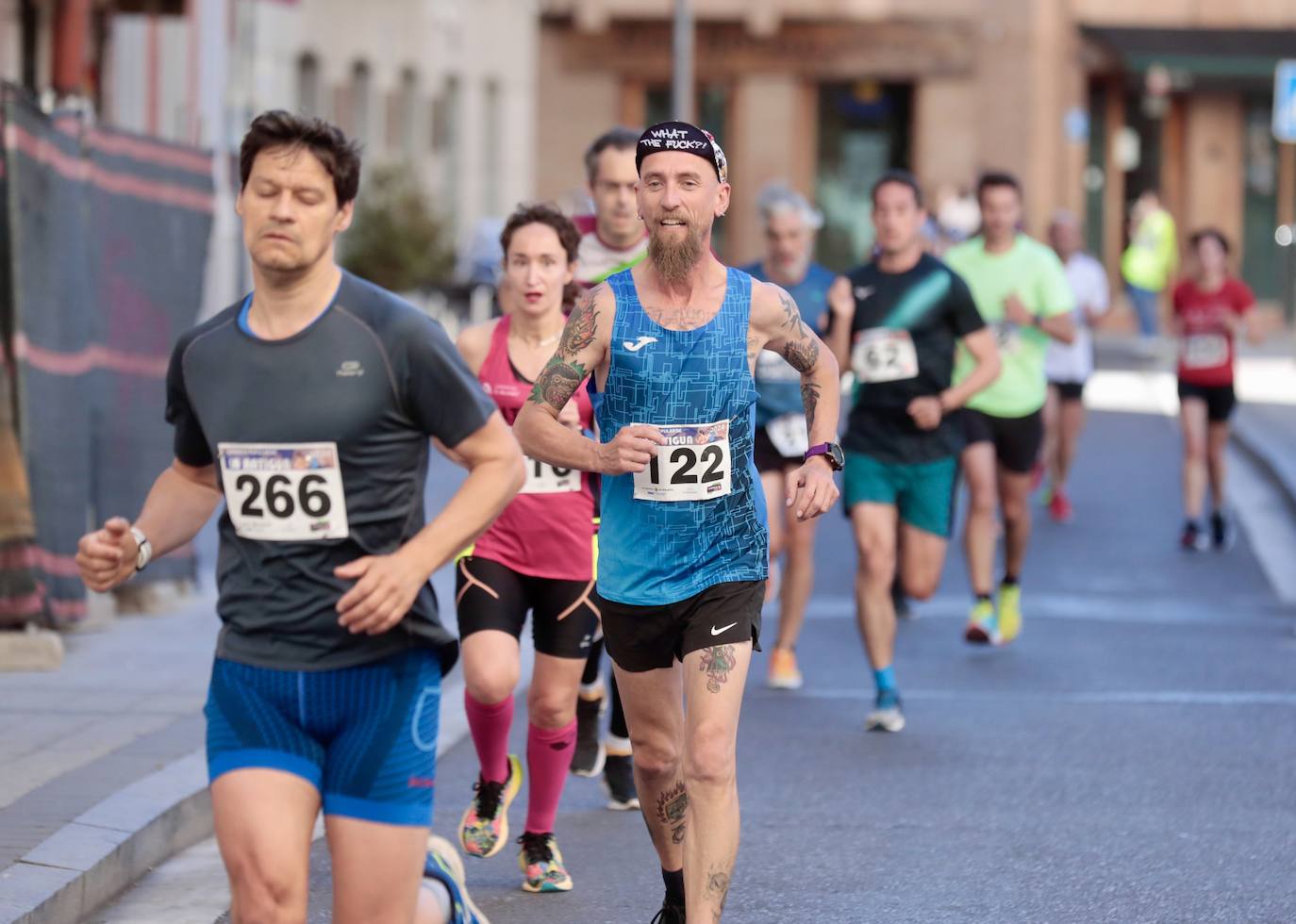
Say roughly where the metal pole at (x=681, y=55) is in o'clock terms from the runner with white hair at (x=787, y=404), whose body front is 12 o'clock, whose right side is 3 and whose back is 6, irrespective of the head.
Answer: The metal pole is roughly at 6 o'clock from the runner with white hair.

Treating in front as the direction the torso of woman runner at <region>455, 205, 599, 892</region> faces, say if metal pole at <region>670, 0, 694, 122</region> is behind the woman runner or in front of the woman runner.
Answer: behind

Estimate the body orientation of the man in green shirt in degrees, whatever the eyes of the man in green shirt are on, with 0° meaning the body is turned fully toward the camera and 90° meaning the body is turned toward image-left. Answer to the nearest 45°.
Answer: approximately 0°

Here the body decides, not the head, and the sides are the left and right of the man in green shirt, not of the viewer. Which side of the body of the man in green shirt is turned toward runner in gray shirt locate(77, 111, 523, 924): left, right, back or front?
front

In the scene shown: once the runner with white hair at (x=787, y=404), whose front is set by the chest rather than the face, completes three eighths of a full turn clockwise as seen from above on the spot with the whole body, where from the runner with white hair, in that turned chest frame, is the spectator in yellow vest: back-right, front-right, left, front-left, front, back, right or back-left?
front-right

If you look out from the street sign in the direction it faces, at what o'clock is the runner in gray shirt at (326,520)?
The runner in gray shirt is roughly at 12 o'clock from the street sign.

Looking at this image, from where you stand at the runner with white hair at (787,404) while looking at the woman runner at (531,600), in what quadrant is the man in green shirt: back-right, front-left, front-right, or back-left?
back-left
